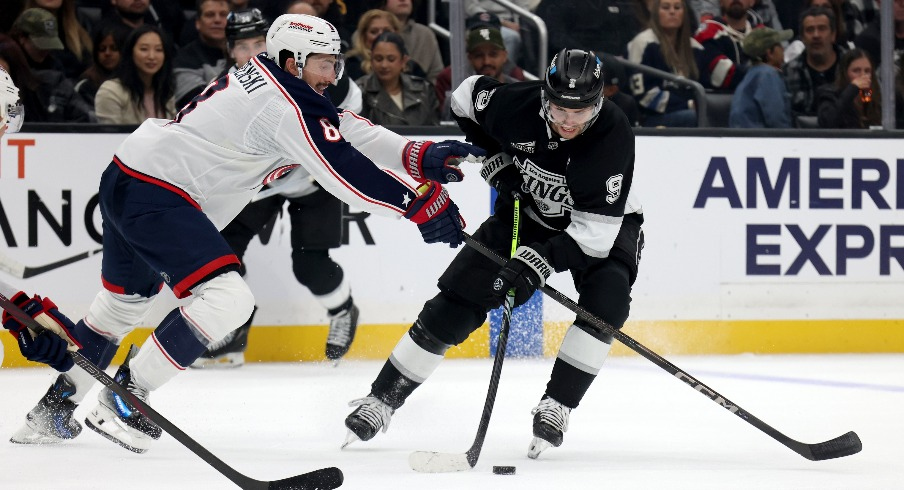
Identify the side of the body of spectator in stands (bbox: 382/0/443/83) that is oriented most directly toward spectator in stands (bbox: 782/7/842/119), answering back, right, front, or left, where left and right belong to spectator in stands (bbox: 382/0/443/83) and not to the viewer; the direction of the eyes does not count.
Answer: left

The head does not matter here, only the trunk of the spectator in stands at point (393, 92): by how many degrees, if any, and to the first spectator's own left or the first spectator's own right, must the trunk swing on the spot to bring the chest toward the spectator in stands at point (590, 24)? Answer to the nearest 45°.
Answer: approximately 90° to the first spectator's own left

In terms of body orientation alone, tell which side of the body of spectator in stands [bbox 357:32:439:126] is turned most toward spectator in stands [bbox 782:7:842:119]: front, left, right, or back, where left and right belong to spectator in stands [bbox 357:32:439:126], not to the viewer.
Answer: left

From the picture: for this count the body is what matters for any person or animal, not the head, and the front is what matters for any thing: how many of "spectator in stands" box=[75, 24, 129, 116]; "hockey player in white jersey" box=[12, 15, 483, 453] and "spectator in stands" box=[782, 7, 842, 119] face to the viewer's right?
1

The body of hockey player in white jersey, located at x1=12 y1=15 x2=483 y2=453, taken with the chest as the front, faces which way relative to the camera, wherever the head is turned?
to the viewer's right

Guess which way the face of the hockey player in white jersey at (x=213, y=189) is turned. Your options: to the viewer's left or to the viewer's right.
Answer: to the viewer's right

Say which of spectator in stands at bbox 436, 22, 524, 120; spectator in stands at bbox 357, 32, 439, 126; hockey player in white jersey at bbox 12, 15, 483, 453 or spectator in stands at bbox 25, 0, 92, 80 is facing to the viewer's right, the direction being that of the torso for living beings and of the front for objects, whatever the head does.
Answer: the hockey player in white jersey

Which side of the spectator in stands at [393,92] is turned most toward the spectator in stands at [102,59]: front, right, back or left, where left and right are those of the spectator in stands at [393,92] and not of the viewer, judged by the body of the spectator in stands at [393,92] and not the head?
right

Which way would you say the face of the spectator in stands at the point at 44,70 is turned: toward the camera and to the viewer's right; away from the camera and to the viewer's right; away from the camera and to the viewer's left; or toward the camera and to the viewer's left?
toward the camera and to the viewer's right

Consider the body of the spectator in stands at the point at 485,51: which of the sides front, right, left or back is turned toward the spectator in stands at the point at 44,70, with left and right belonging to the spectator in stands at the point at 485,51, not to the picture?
right

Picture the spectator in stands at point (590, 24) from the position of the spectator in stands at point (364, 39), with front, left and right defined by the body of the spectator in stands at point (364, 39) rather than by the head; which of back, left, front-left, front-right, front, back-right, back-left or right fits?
left

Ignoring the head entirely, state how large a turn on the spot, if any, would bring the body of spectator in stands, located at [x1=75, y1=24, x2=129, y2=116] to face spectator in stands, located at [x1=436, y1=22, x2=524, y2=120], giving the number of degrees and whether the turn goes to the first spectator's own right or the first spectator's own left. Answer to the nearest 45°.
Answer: approximately 90° to the first spectator's own left

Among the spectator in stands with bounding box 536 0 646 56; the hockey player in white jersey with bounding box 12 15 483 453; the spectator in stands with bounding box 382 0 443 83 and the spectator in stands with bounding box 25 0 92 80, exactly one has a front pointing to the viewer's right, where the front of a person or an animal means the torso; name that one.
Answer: the hockey player in white jersey
